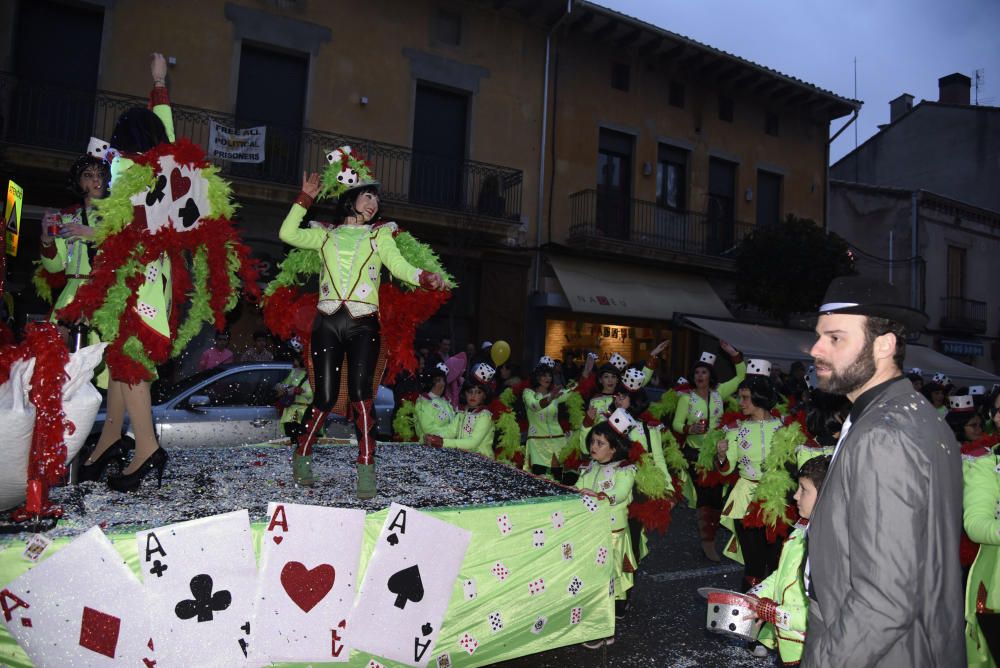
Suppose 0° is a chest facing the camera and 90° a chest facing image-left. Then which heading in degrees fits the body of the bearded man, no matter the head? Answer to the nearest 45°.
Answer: approximately 90°

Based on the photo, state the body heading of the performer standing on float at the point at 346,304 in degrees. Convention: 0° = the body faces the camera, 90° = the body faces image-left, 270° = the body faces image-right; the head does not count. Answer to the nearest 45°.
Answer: approximately 0°

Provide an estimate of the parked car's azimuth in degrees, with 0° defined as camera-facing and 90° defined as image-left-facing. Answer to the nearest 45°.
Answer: approximately 90°

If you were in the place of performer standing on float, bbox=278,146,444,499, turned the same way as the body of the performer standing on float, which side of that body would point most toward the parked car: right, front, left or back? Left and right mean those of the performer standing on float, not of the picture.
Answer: back

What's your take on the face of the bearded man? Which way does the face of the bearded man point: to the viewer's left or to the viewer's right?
to the viewer's left

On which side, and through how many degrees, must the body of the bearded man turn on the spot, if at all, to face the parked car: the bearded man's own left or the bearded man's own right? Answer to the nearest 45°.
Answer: approximately 45° to the bearded man's own right

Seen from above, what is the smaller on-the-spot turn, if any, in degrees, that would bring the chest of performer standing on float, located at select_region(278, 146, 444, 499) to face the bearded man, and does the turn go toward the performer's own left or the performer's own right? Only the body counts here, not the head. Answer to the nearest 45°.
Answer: approximately 45° to the performer's own left

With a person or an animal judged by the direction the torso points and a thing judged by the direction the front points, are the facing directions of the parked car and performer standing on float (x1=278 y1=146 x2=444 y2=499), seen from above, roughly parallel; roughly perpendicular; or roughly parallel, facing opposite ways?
roughly perpendicular

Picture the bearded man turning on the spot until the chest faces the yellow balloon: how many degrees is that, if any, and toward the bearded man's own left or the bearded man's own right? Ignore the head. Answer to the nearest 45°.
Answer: approximately 45° to the bearded man's own right

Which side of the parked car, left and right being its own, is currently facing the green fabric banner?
left

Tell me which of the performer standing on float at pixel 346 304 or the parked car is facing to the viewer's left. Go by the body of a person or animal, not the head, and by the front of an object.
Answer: the parked car
